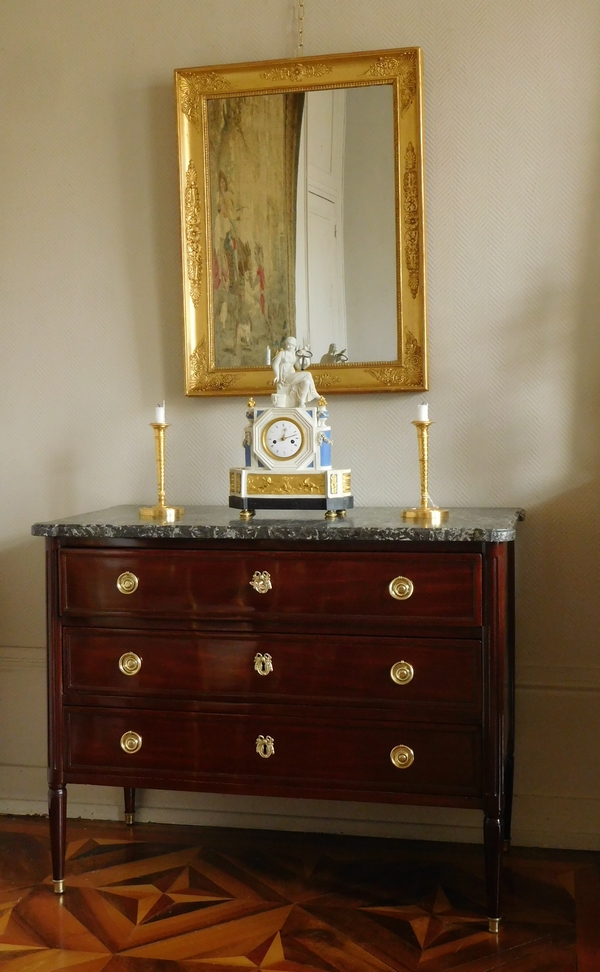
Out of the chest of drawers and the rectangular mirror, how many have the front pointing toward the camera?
2

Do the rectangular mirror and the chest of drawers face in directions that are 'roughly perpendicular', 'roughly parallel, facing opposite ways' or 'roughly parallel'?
roughly parallel

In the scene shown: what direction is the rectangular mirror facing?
toward the camera

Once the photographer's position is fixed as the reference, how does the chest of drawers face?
facing the viewer
